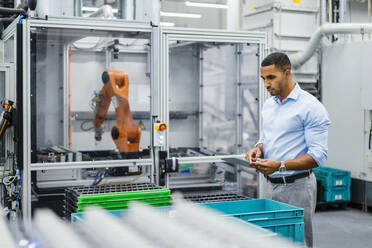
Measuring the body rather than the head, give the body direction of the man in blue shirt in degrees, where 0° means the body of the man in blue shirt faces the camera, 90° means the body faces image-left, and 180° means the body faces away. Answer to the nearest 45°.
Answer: approximately 45°

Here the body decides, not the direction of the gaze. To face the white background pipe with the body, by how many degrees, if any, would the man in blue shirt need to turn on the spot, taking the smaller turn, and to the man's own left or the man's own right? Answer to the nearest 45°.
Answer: approximately 135° to the man's own right

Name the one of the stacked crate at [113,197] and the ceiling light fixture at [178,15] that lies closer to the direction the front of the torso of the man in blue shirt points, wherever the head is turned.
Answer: the stacked crate

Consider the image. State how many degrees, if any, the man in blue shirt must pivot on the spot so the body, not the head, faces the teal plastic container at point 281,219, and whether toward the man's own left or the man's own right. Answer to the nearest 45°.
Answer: approximately 45° to the man's own left

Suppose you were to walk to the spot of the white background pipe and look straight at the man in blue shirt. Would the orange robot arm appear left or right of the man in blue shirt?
right

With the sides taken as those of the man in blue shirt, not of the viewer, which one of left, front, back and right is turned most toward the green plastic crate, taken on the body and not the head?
front

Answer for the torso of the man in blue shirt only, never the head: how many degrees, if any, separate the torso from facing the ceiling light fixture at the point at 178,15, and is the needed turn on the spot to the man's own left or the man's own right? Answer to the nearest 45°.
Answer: approximately 135° to the man's own right

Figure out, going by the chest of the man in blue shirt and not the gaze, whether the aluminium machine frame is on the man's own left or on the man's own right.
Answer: on the man's own right

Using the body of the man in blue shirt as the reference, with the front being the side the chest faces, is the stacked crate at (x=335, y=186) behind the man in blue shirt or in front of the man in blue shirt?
behind

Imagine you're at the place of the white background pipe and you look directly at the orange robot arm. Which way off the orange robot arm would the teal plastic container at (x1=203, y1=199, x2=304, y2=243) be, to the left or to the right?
left

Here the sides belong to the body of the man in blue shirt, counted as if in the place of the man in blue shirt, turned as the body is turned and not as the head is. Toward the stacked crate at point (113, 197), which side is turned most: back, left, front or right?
front

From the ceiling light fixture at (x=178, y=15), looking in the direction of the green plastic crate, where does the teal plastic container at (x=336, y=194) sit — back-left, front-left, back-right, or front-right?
front-left

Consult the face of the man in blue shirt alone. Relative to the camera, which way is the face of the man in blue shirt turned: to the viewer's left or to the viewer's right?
to the viewer's left
